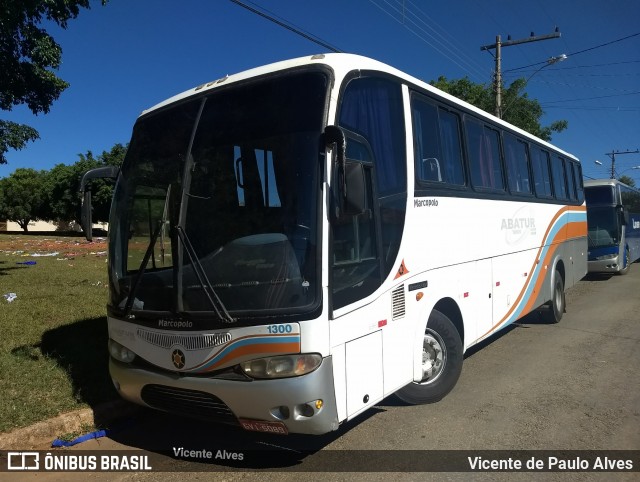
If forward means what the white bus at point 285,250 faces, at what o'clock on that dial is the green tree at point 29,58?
The green tree is roughly at 3 o'clock from the white bus.

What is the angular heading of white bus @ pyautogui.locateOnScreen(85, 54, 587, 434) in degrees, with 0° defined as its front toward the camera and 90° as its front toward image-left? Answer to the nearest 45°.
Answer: approximately 45°

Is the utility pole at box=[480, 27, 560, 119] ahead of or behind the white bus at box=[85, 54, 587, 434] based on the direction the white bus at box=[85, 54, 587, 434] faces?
behind

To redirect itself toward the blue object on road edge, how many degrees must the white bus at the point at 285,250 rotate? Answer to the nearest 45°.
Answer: approximately 45° to its right

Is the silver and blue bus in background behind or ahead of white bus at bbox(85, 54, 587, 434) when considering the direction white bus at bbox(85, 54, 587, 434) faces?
behind

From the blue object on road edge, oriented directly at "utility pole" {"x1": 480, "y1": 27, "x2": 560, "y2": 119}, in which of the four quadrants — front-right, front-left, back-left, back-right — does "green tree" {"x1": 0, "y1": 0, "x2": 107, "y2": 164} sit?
front-left

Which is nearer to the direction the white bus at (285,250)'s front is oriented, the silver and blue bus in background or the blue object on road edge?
the blue object on road edge
